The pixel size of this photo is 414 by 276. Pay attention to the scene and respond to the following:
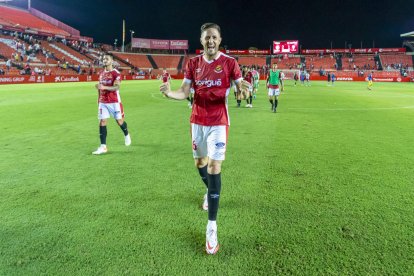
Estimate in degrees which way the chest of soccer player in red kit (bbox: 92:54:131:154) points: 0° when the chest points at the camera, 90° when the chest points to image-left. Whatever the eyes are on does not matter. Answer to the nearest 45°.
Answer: approximately 45°

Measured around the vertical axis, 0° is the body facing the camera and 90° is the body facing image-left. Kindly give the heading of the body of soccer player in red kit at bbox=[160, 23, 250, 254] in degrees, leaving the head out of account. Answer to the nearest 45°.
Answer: approximately 0°

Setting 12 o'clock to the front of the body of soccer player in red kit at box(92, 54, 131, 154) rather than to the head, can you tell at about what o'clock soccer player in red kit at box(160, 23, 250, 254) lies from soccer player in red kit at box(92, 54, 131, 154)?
soccer player in red kit at box(160, 23, 250, 254) is roughly at 10 o'clock from soccer player in red kit at box(92, 54, 131, 154).

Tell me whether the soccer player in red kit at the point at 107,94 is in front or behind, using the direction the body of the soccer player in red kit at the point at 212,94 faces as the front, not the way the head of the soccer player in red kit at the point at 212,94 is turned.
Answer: behind
